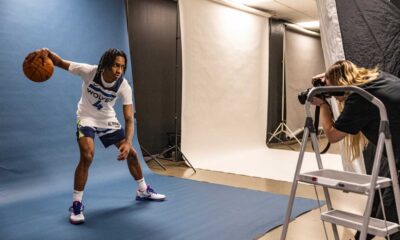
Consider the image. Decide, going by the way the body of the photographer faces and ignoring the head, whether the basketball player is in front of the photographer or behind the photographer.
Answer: in front

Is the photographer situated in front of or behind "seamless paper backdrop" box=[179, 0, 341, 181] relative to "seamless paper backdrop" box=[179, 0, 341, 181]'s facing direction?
in front

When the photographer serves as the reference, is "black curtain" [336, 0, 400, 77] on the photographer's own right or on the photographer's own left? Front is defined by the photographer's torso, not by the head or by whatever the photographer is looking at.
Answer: on the photographer's own right

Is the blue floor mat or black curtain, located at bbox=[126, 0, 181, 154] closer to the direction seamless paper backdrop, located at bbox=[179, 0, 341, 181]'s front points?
the blue floor mat

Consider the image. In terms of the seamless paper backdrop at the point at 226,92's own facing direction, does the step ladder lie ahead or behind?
ahead

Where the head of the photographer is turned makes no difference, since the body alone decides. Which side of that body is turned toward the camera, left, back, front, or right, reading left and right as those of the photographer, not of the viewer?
left

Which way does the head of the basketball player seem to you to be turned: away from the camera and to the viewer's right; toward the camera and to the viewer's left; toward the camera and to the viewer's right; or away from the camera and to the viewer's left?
toward the camera and to the viewer's right

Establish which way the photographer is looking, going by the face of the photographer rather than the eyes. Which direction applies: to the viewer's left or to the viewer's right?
to the viewer's left
